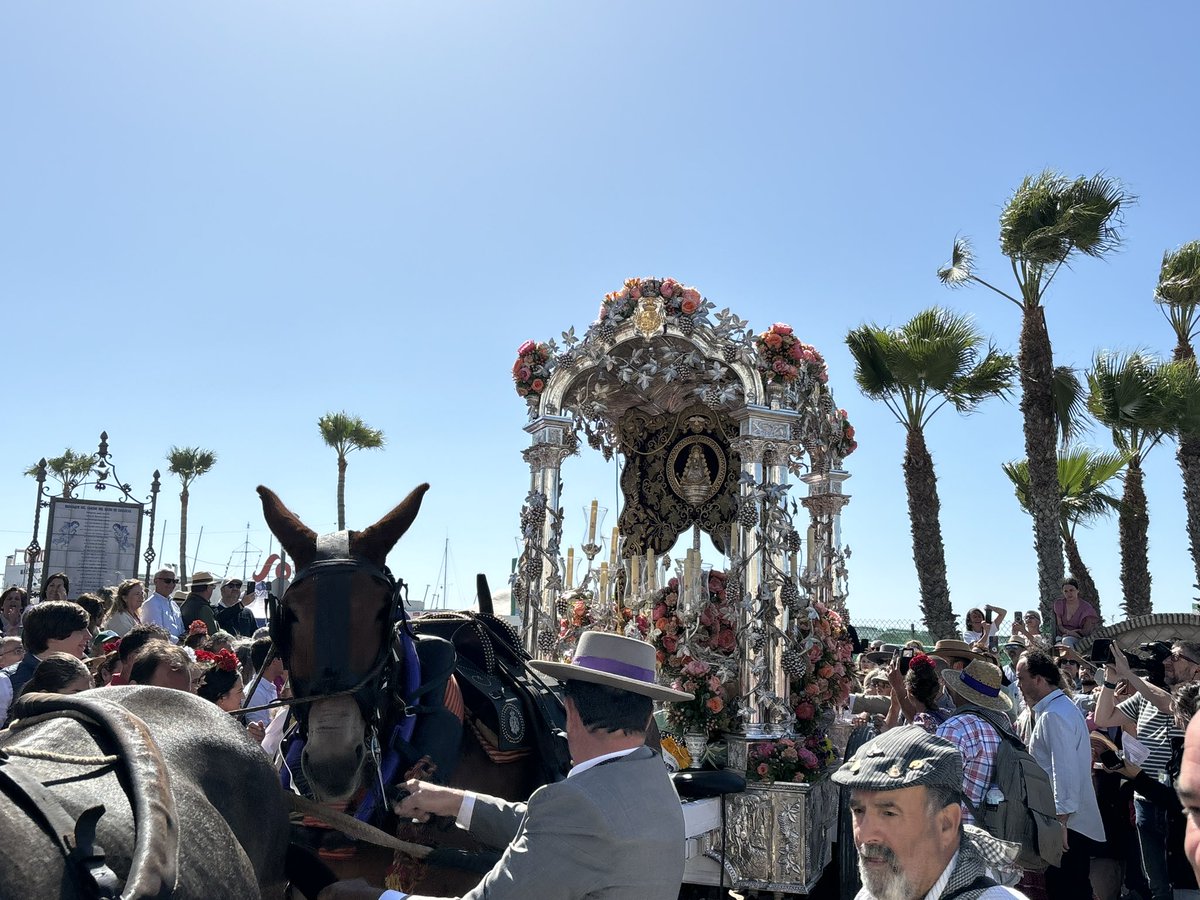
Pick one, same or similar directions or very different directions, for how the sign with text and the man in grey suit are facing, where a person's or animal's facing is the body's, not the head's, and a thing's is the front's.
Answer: very different directions

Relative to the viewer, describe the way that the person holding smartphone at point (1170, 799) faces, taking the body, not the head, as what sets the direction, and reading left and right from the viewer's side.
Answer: facing to the left of the viewer

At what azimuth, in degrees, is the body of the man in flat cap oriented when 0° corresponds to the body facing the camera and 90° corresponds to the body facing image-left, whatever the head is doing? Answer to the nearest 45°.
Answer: approximately 45°

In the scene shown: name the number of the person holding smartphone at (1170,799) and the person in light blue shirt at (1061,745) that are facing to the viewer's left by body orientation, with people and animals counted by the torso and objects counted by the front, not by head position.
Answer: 2

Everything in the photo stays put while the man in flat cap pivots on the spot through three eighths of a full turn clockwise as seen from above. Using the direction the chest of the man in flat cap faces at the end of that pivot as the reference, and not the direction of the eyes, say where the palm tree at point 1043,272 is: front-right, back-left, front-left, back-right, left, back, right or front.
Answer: front

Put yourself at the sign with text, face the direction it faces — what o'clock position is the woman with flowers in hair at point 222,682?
The woman with flowers in hair is roughly at 12 o'clock from the sign with text.

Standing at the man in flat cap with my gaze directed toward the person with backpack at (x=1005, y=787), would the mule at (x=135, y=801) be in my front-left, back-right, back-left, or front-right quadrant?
back-left

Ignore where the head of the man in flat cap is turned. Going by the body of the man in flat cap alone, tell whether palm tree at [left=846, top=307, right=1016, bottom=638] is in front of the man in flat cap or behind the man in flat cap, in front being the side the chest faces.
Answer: behind

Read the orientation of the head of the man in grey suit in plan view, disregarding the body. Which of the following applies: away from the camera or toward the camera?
away from the camera

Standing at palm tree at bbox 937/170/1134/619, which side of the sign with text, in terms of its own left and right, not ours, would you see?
left
